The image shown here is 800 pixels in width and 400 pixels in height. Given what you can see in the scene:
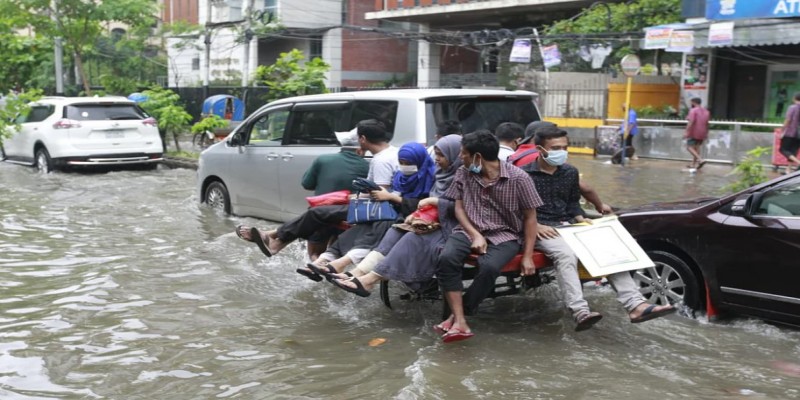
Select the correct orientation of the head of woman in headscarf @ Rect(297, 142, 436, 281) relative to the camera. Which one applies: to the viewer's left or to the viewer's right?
to the viewer's left

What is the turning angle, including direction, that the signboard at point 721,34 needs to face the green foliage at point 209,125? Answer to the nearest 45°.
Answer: approximately 90° to its right

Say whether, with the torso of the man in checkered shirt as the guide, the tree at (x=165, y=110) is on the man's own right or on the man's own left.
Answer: on the man's own right

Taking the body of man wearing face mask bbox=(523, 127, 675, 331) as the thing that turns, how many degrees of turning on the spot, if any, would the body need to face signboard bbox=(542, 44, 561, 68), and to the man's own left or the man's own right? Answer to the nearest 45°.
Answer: approximately 135° to the man's own left

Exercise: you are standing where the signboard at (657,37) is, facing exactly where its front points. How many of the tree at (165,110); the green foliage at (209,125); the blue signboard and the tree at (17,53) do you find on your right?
3

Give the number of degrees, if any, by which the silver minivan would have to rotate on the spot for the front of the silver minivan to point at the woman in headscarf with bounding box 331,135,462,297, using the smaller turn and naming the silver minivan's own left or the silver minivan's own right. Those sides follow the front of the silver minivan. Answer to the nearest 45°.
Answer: approximately 135° to the silver minivan's own left

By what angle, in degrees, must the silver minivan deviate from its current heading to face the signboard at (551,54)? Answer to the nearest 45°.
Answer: approximately 90° to its right

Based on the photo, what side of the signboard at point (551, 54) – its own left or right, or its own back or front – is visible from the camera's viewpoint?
front

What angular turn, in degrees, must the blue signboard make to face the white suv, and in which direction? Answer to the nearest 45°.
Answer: approximately 45° to its right

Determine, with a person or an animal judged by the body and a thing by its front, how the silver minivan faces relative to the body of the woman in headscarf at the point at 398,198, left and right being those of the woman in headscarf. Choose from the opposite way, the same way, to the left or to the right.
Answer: to the right

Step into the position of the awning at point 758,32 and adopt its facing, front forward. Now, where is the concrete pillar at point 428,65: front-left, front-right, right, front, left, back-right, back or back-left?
back-right

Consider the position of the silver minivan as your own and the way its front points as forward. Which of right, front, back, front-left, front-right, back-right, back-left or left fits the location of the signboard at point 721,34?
right

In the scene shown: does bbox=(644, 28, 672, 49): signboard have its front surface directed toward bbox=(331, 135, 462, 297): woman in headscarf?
yes

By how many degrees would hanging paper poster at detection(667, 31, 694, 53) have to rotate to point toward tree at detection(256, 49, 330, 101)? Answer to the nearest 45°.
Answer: approximately 90° to its right
